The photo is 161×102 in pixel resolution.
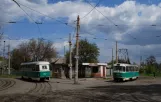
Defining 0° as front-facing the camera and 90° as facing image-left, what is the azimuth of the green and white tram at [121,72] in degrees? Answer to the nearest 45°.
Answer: approximately 45°
